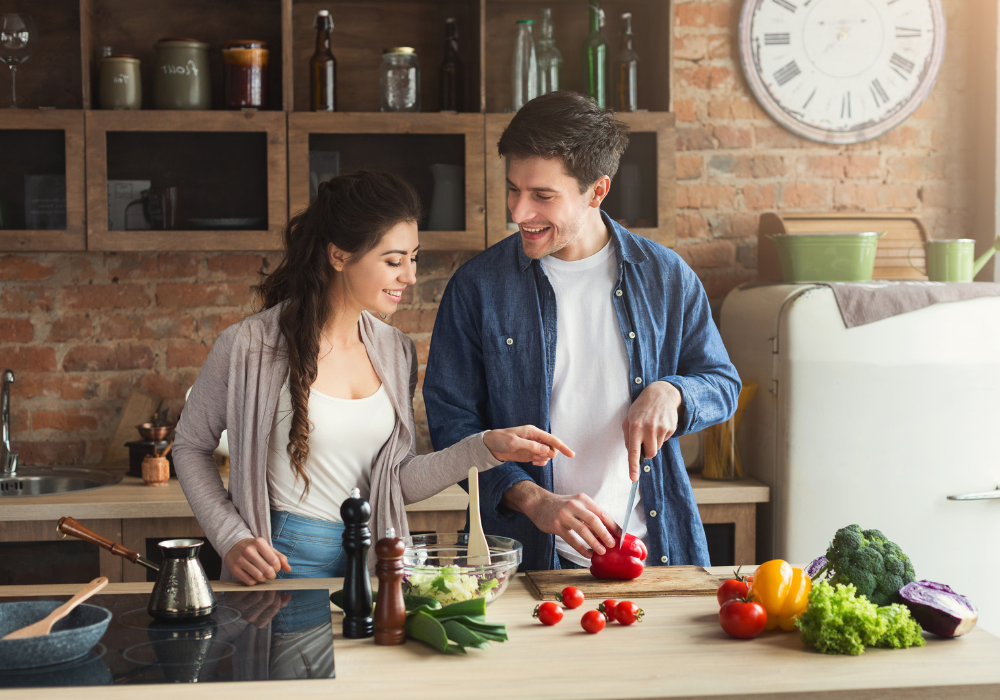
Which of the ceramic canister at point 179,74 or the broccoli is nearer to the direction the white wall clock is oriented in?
the broccoli

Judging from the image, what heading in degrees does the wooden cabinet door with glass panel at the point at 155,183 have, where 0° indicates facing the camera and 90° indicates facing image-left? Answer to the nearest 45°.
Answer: approximately 0°

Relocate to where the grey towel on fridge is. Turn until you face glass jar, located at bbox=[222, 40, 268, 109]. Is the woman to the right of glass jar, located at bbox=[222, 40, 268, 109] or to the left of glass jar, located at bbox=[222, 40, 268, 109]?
left

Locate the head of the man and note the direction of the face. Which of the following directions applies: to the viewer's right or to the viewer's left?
to the viewer's left

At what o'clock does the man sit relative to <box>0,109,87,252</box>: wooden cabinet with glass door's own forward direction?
The man is roughly at 11 o'clock from the wooden cabinet with glass door.

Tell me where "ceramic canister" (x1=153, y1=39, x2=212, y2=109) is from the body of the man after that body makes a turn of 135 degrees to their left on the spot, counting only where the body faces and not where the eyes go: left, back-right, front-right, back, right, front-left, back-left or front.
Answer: left

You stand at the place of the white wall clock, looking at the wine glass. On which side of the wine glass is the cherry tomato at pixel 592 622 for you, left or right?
left

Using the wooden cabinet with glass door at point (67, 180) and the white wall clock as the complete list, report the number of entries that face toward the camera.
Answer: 2

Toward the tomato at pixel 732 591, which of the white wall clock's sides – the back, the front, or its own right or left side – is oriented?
front

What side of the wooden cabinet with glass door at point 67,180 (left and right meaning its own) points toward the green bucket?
left

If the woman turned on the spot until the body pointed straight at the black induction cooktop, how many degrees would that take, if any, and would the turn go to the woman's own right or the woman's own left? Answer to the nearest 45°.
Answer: approximately 45° to the woman's own right
